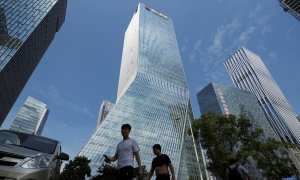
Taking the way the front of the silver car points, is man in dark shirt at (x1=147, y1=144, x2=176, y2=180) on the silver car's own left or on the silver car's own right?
on the silver car's own left

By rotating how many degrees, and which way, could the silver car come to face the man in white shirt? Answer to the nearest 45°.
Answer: approximately 135° to its left

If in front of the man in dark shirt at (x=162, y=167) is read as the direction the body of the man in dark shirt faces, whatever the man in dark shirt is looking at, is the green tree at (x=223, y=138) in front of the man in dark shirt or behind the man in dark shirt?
behind

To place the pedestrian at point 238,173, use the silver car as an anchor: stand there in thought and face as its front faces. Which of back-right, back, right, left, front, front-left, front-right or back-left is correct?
back-left

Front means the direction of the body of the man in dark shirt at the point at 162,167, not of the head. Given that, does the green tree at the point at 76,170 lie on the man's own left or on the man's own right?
on the man's own right

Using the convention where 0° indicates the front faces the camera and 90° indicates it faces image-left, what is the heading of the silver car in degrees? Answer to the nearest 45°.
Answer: approximately 45°

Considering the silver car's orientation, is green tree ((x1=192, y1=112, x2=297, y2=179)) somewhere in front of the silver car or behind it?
behind

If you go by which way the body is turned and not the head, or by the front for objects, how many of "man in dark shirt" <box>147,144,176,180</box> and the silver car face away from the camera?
0

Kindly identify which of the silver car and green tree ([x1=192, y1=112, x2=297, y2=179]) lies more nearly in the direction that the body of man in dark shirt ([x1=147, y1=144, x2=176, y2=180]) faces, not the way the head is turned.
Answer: the silver car
